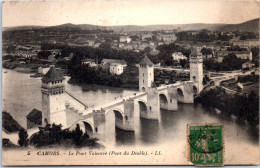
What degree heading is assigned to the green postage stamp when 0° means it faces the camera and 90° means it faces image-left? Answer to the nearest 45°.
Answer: approximately 0°
